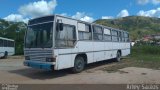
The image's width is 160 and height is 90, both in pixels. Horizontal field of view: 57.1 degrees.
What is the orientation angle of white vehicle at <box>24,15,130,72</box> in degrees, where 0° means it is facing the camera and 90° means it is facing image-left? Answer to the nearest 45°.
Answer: approximately 45°
